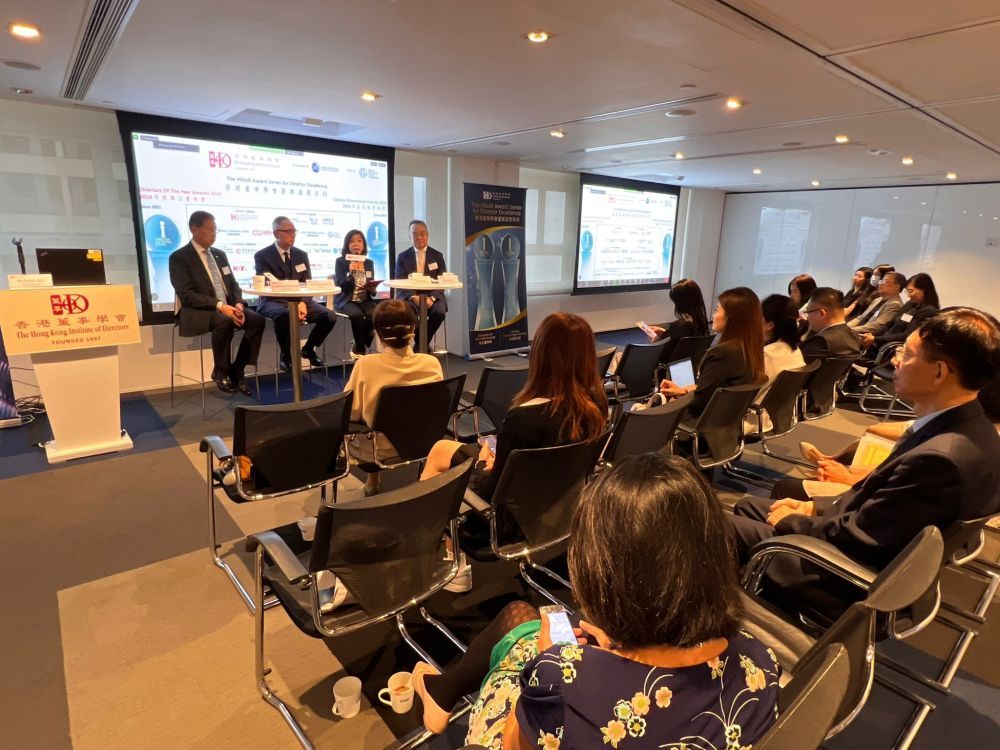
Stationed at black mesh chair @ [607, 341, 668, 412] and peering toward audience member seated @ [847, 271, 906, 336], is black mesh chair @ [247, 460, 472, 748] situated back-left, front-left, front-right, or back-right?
back-right

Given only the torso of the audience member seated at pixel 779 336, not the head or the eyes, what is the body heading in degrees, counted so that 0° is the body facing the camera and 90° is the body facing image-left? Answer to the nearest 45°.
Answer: approximately 135°

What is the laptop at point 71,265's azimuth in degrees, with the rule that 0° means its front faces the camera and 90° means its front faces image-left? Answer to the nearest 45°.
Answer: approximately 180°

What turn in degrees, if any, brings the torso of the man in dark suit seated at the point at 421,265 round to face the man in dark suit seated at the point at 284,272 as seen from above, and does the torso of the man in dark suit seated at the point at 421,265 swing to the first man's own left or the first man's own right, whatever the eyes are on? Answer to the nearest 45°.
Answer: approximately 45° to the first man's own right

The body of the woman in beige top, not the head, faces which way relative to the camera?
away from the camera

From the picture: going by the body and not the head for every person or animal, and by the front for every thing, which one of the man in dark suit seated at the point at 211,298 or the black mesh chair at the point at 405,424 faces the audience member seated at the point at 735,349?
the man in dark suit seated

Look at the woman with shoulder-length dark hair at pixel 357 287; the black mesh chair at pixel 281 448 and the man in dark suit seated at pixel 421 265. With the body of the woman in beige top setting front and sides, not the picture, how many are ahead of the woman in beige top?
2

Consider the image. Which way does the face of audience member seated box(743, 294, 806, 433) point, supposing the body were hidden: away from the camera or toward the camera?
away from the camera

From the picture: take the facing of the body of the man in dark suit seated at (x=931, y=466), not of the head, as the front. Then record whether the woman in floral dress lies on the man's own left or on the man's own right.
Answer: on the man's own left

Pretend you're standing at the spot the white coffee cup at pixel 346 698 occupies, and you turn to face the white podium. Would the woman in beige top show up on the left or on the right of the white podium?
right

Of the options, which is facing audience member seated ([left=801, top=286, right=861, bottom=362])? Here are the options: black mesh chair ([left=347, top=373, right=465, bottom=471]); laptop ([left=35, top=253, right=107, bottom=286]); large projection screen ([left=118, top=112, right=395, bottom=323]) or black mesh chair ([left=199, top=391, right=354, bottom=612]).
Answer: the large projection screen

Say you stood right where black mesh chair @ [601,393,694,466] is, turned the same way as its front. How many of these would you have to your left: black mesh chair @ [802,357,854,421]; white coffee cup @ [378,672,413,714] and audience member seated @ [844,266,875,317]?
1

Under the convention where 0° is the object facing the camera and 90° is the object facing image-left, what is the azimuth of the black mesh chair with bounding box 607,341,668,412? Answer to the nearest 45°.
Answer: approximately 135°

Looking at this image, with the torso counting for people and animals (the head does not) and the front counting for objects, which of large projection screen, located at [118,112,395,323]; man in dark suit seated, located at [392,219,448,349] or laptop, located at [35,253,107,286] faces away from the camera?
the laptop

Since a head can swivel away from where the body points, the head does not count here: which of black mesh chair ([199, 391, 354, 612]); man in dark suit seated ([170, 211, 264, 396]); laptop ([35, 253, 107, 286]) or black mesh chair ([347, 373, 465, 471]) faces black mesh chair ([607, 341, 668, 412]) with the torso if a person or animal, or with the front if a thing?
the man in dark suit seated

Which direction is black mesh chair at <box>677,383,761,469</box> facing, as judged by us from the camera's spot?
facing away from the viewer and to the left of the viewer

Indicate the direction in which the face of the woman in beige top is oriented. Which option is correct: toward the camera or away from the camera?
away from the camera

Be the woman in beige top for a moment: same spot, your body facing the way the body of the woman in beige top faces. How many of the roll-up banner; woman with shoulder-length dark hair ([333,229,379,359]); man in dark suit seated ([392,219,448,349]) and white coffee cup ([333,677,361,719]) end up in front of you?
3
